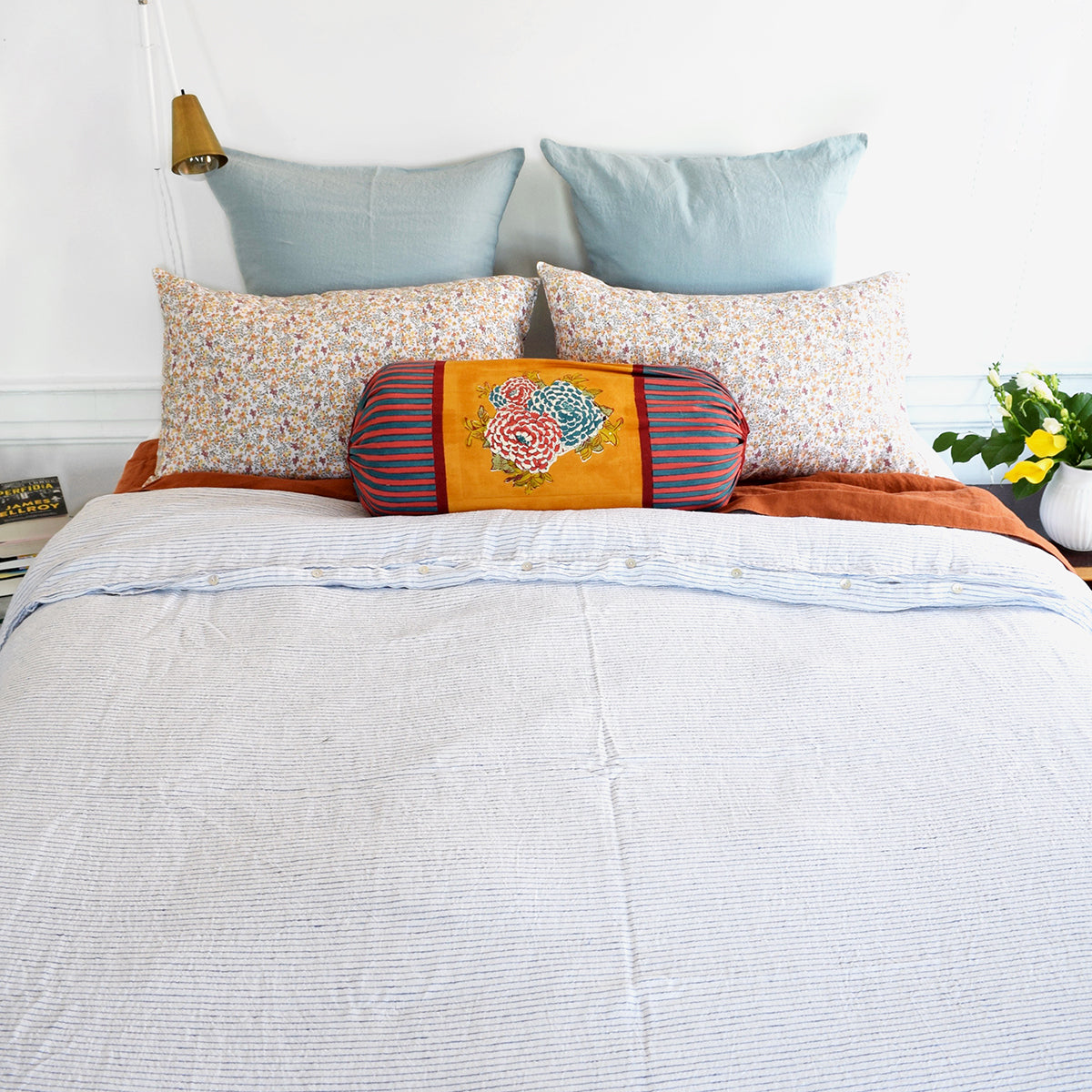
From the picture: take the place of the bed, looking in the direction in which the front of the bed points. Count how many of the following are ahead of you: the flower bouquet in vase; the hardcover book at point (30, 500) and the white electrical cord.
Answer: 0

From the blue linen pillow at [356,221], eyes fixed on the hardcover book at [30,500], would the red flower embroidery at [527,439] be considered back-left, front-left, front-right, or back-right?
back-left

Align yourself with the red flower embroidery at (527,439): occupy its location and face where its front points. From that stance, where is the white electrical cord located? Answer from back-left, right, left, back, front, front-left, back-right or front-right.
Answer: back-right

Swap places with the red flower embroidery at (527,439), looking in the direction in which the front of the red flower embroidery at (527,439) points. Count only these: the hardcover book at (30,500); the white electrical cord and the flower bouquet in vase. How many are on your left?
1

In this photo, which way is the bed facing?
toward the camera
